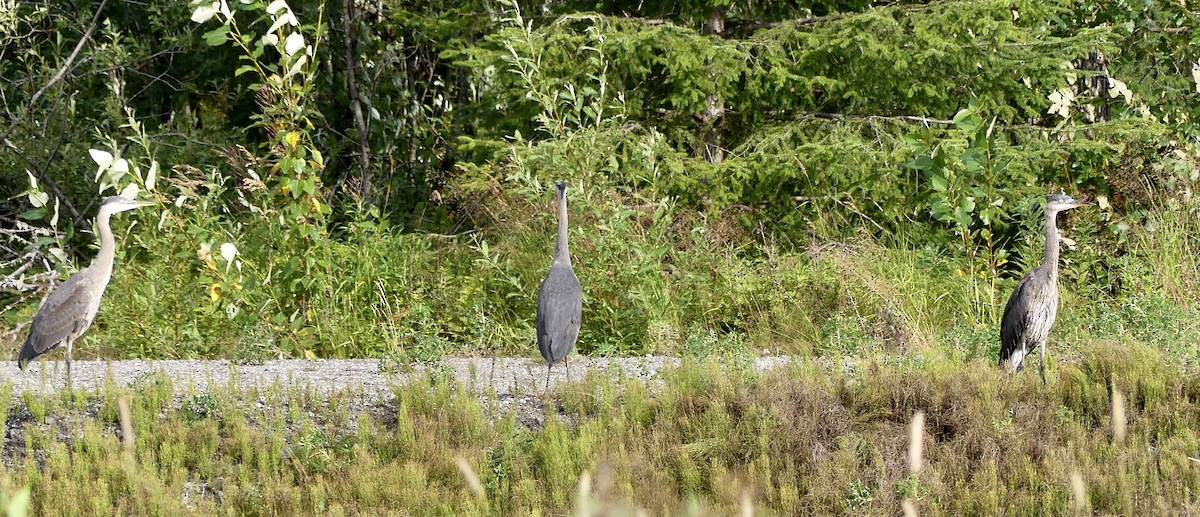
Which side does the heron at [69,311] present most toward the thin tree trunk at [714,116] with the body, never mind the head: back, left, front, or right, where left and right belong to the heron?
front

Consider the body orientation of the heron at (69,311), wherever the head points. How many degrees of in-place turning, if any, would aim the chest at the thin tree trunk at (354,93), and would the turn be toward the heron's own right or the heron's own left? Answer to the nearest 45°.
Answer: approximately 45° to the heron's own left

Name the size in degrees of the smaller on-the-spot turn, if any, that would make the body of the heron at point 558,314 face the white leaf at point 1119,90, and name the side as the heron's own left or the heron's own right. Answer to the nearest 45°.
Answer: approximately 45° to the heron's own right

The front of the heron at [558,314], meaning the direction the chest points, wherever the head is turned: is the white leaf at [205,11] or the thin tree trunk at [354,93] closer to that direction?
the thin tree trunk

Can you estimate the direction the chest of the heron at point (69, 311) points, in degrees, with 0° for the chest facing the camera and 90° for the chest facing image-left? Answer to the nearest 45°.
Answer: approximately 270°

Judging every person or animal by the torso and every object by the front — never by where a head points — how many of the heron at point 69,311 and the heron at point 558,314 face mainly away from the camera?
1

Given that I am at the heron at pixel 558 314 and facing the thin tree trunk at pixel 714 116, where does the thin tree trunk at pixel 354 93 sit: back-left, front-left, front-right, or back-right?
front-left

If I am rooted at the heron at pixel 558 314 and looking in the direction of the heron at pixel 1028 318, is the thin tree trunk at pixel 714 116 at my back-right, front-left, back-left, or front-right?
front-left

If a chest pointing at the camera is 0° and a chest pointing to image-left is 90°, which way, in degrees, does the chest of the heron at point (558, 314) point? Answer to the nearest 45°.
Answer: approximately 180°

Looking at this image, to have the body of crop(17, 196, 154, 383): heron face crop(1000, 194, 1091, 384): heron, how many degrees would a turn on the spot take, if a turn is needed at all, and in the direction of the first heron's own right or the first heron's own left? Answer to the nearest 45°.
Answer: approximately 45° to the first heron's own right

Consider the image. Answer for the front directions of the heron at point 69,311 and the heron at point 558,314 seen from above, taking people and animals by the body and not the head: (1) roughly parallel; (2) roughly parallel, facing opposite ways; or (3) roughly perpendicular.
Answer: roughly perpendicular

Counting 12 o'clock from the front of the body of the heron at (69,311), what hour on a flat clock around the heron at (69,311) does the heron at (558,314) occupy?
the heron at (558,314) is roughly at 1 o'clock from the heron at (69,311).

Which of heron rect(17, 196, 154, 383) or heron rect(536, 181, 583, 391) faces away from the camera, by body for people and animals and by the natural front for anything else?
heron rect(536, 181, 583, 391)

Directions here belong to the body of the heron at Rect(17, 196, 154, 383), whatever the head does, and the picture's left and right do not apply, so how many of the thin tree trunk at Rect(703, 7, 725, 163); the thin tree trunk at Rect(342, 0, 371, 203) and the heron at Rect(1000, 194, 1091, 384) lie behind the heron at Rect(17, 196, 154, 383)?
0

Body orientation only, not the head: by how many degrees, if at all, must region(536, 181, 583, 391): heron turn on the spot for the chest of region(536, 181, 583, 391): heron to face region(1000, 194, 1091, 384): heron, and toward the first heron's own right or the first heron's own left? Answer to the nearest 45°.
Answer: approximately 90° to the first heron's own right

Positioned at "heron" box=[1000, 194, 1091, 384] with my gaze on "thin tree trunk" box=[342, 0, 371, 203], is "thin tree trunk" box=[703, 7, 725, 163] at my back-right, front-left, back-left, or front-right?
front-right

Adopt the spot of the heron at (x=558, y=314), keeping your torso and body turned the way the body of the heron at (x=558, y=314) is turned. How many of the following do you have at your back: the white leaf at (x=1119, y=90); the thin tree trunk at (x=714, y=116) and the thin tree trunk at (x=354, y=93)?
0
